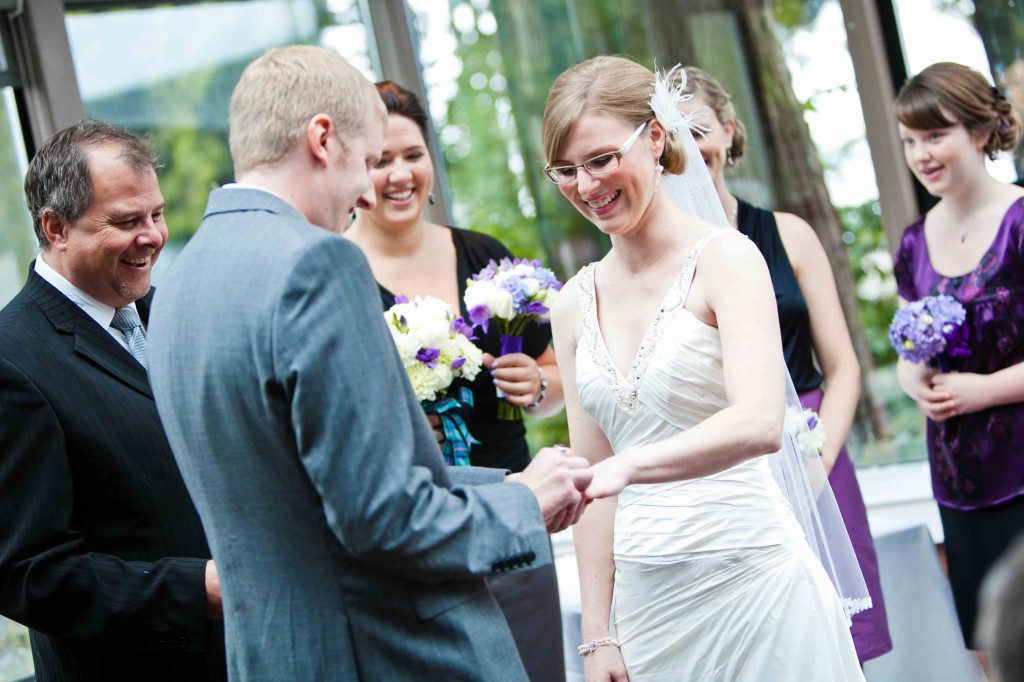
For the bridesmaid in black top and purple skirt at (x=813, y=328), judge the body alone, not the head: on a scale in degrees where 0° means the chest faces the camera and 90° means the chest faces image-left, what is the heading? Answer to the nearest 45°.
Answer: approximately 45°

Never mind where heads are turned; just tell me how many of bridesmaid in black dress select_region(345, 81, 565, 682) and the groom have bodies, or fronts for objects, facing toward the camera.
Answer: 1

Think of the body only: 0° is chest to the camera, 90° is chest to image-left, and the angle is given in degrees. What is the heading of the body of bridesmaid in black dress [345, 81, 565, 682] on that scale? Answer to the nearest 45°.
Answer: approximately 0°

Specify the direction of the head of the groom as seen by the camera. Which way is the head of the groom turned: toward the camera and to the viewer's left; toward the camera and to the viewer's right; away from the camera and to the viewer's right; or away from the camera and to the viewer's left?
away from the camera and to the viewer's right

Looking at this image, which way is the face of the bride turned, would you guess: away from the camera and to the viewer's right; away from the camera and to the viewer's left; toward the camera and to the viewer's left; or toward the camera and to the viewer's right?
toward the camera and to the viewer's left

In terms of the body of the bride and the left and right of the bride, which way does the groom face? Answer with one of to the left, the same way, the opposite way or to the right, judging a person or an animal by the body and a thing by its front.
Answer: the opposite way

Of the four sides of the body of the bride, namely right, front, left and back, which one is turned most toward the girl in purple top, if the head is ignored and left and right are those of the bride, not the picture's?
back

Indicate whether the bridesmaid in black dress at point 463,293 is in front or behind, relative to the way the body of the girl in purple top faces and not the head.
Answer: in front

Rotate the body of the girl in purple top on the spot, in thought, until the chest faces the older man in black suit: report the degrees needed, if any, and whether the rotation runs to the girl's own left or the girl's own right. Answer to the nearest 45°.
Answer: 0° — they already face them

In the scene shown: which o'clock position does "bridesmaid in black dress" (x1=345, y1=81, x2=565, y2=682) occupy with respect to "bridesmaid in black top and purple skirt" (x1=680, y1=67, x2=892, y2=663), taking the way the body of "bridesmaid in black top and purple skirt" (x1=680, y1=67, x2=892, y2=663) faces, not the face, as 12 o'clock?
"bridesmaid in black dress" (x1=345, y1=81, x2=565, y2=682) is roughly at 1 o'clock from "bridesmaid in black top and purple skirt" (x1=680, y1=67, x2=892, y2=663).

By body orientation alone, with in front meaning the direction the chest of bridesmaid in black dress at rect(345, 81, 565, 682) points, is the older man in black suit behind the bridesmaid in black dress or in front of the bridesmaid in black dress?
in front
